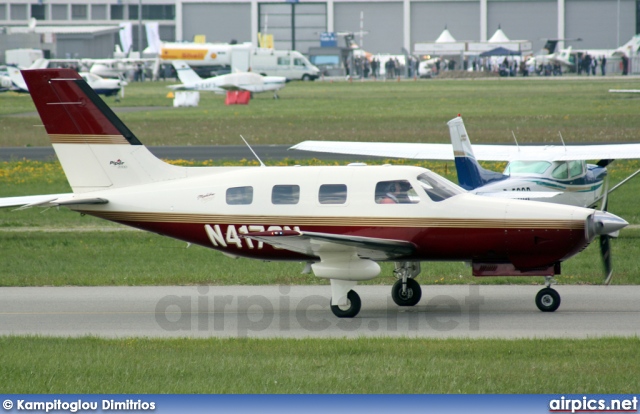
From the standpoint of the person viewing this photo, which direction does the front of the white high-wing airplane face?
facing away from the viewer and to the right of the viewer

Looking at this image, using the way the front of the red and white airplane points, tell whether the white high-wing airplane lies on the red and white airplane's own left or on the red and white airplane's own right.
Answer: on the red and white airplane's own left

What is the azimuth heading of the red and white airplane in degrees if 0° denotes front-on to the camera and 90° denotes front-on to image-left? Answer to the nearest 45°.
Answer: approximately 270°

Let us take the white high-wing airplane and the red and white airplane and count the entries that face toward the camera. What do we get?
0
